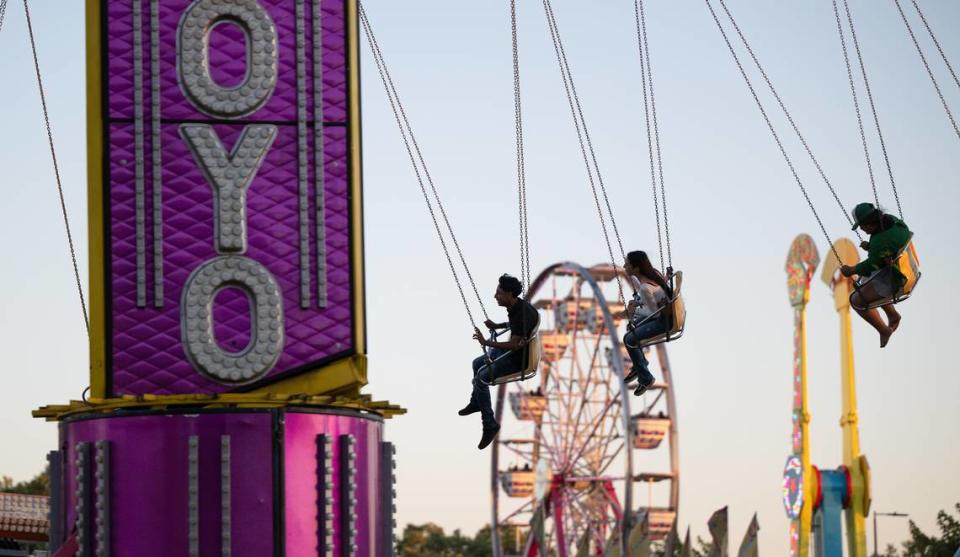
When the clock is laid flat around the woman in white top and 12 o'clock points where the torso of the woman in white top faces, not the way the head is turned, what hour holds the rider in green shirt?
The rider in green shirt is roughly at 6 o'clock from the woman in white top.

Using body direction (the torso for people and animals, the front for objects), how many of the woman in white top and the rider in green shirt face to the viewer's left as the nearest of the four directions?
2

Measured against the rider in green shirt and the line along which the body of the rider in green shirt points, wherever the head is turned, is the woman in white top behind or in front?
in front

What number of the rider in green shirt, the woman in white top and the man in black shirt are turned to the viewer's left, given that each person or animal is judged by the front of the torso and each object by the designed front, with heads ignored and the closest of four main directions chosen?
3

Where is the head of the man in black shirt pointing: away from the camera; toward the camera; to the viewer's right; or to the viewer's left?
to the viewer's left

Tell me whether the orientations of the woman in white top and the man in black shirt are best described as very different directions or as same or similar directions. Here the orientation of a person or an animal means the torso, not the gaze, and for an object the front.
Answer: same or similar directions

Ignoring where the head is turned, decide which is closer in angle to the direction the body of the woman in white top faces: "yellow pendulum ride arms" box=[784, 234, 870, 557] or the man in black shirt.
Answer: the man in black shirt

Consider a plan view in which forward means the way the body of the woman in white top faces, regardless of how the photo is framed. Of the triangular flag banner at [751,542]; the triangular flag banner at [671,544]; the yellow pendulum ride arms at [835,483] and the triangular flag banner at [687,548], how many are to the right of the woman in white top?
4

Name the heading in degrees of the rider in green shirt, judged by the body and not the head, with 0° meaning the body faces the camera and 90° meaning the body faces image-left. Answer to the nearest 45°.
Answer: approximately 90°

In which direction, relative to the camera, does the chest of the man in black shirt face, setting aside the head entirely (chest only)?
to the viewer's left

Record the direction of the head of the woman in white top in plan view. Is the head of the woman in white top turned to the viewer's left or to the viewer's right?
to the viewer's left

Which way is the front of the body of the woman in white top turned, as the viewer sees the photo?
to the viewer's left

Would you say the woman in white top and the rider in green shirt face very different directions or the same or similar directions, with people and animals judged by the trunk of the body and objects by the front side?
same or similar directions

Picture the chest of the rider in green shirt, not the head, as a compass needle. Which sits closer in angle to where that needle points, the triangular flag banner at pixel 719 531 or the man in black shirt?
the man in black shirt
